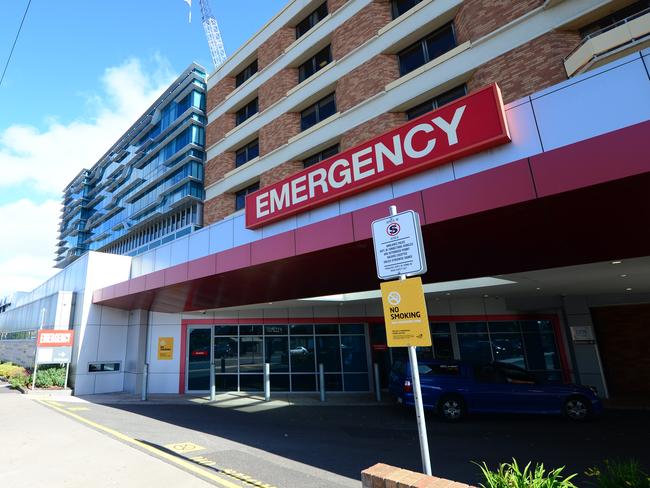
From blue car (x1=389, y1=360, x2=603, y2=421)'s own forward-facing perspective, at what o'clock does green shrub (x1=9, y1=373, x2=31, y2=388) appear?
The green shrub is roughly at 6 o'clock from the blue car.

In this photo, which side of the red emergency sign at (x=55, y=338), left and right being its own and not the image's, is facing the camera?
front

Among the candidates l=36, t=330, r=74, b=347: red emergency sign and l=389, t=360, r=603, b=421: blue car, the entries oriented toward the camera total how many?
1

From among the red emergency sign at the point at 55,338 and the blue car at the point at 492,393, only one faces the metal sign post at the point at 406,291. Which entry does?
the red emergency sign

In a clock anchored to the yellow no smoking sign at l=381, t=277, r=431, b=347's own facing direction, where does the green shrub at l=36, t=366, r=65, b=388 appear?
The green shrub is roughly at 4 o'clock from the yellow no smoking sign.

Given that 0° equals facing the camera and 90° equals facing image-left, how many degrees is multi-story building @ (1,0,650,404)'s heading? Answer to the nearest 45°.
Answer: approximately 45°

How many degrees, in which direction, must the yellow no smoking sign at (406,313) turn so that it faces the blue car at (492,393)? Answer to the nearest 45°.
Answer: approximately 180°

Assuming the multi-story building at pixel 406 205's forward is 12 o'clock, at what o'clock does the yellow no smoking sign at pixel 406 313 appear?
The yellow no smoking sign is roughly at 11 o'clock from the multi-story building.

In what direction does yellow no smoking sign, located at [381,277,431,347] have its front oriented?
toward the camera

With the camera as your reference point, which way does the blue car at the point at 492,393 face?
facing to the right of the viewer

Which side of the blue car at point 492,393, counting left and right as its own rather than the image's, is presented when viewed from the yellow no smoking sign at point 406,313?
right

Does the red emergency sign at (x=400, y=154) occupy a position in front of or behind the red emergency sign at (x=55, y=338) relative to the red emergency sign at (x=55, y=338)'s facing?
in front

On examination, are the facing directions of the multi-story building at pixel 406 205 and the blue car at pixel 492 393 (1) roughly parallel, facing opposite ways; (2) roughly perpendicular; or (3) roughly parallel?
roughly perpendicular

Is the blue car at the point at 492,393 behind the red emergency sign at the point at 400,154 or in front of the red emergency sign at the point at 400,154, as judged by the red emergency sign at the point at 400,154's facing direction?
behind
